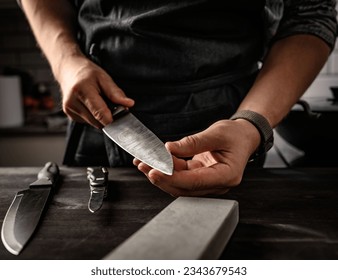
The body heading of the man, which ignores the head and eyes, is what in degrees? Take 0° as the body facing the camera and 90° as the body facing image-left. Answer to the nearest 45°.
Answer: approximately 0°
